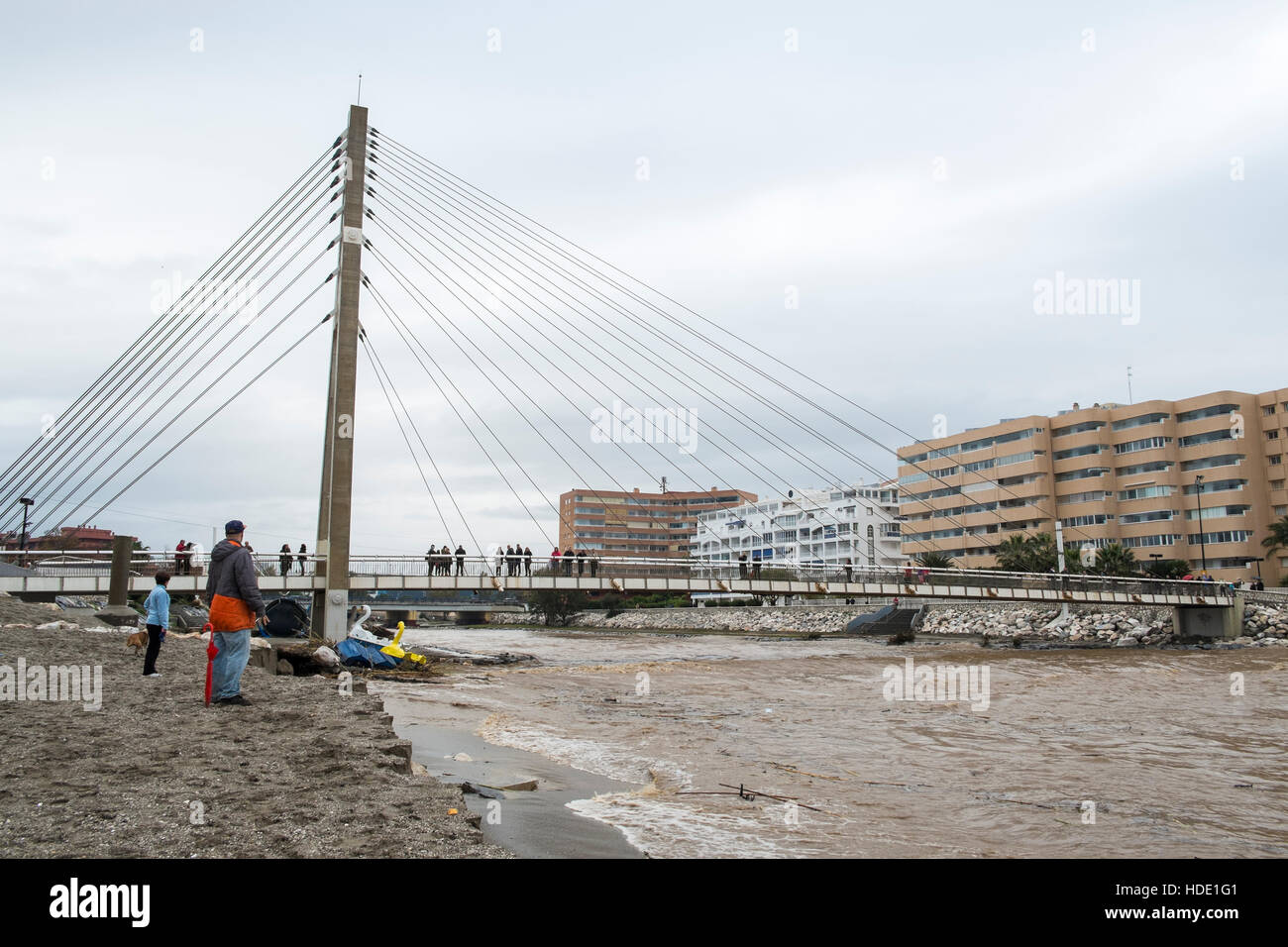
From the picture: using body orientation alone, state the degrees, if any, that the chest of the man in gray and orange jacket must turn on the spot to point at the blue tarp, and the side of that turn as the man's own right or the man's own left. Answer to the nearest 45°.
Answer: approximately 45° to the man's own left

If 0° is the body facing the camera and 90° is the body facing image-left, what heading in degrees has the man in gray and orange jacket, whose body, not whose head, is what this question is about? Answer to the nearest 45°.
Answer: approximately 225°

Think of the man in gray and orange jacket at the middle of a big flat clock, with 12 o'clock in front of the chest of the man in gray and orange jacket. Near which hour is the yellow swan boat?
The yellow swan boat is roughly at 11 o'clock from the man in gray and orange jacket.

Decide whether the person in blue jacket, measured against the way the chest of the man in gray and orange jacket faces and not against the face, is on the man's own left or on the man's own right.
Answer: on the man's own left
